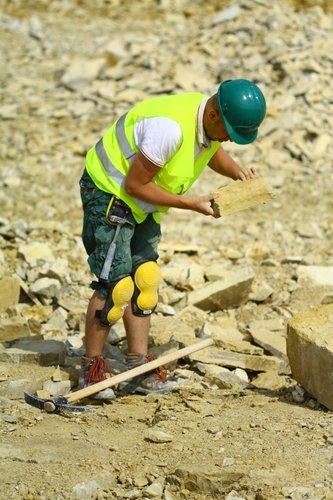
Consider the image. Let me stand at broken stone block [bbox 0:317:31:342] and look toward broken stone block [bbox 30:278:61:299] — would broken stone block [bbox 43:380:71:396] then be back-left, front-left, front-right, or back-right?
back-right

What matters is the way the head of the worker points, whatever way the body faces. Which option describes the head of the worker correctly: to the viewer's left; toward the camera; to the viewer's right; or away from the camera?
to the viewer's right

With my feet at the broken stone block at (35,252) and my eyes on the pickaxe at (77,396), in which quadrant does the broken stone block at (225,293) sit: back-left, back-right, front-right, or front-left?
front-left

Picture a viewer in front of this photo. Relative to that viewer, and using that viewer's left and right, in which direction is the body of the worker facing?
facing the viewer and to the right of the viewer

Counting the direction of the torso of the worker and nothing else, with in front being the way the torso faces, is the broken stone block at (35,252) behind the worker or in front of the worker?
behind

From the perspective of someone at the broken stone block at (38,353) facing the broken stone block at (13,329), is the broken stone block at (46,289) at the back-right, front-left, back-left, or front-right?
front-right

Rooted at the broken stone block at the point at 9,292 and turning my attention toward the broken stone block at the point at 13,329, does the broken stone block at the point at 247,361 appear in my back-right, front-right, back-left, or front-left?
front-left

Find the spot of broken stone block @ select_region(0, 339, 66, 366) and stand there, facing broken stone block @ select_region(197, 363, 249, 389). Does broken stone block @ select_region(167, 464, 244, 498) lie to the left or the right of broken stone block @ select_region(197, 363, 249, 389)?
right

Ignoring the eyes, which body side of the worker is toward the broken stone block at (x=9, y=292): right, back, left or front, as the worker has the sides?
back

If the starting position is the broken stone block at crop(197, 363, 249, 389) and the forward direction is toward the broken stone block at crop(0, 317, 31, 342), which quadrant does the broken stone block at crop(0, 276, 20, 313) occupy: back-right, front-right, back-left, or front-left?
front-right
